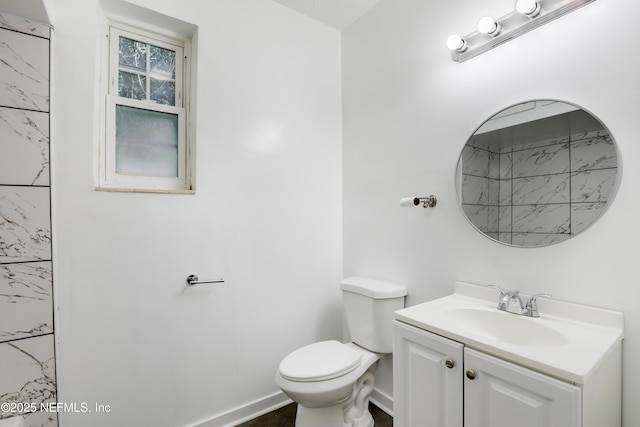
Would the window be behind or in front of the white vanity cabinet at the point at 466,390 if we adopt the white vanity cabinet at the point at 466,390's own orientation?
in front

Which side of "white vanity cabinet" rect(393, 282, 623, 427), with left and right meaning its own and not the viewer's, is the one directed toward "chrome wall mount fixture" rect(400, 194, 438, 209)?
right

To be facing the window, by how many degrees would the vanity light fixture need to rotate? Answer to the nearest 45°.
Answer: approximately 45° to its right

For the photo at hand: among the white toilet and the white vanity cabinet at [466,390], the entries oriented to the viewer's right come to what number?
0

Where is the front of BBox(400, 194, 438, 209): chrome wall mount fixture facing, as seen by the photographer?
facing the viewer and to the left of the viewer
